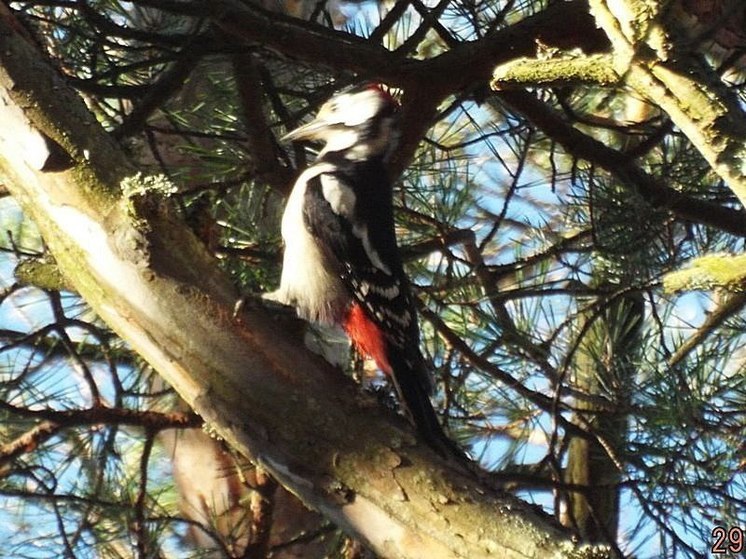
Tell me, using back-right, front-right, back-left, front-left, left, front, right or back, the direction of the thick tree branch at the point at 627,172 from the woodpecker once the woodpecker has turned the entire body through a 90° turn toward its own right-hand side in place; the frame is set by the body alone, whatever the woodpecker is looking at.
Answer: right

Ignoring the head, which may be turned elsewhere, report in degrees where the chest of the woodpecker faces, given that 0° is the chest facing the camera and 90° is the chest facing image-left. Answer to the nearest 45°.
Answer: approximately 90°
